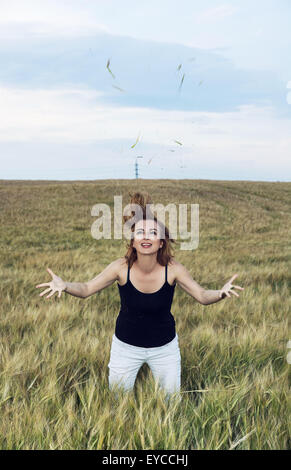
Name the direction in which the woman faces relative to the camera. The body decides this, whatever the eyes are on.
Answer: toward the camera
